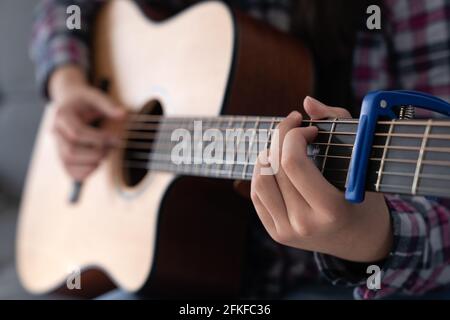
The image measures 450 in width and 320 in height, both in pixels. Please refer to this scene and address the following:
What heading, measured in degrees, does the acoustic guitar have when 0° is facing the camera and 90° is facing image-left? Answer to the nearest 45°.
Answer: approximately 45°
